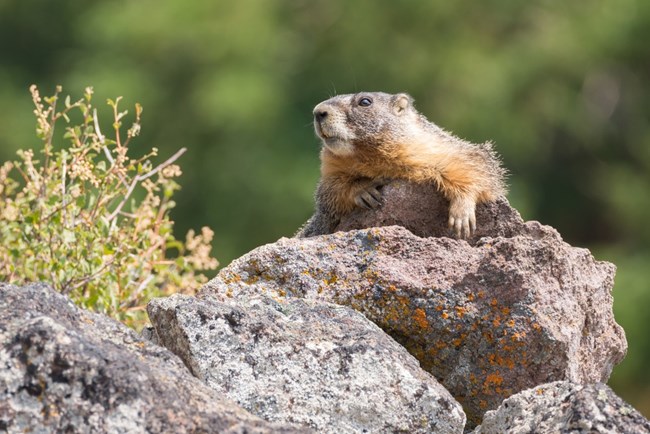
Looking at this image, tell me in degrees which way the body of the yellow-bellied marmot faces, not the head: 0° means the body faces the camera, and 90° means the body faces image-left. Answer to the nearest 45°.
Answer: approximately 45°
